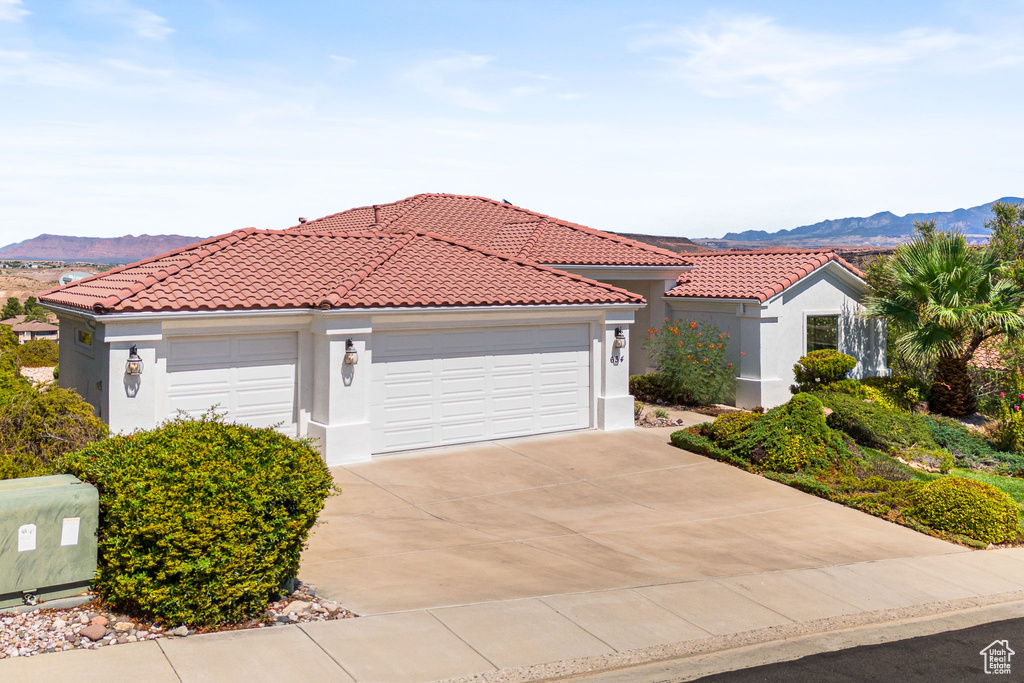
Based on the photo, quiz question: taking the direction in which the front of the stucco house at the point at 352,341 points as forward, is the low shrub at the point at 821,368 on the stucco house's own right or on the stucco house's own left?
on the stucco house's own left

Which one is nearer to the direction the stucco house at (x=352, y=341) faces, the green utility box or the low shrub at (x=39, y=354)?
the green utility box

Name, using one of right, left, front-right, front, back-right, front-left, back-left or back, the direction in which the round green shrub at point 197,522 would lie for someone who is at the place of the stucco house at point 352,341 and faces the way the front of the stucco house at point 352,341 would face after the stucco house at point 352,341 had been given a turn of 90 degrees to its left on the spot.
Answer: back-right

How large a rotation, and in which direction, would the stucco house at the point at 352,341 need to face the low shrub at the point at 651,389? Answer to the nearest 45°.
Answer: approximately 90° to its left

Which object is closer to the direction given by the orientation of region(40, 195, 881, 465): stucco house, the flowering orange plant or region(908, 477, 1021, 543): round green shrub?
the round green shrub

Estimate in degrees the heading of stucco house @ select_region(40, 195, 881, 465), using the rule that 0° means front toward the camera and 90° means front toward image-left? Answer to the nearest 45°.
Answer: approximately 315°

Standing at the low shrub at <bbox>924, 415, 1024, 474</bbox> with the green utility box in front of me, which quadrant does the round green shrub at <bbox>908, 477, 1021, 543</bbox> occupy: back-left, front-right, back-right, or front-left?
front-left

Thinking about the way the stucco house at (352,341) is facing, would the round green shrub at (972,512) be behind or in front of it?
in front

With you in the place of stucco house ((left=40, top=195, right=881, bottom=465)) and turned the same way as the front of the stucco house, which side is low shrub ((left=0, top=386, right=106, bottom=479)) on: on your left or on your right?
on your right

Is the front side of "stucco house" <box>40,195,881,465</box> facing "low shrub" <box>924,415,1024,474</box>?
no

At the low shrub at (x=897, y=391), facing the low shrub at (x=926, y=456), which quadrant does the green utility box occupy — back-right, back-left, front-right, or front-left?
front-right

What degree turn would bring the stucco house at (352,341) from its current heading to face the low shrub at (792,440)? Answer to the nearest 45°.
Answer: approximately 45° to its left
